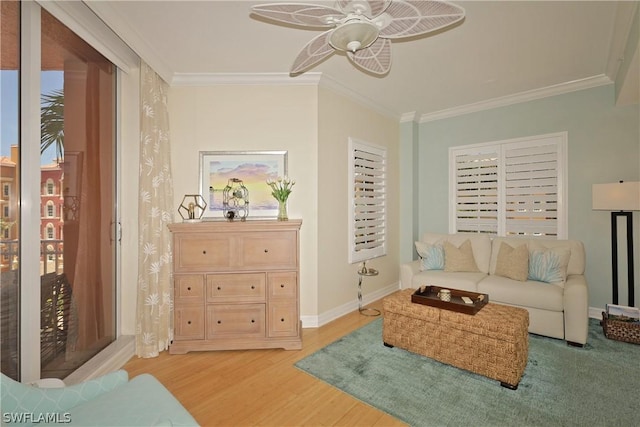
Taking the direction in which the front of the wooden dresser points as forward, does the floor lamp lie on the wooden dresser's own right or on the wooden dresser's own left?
on the wooden dresser's own left

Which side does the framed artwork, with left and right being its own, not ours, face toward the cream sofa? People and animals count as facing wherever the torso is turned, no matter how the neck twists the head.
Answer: left

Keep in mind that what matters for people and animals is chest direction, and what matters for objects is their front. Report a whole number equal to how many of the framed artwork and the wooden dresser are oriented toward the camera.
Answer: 2

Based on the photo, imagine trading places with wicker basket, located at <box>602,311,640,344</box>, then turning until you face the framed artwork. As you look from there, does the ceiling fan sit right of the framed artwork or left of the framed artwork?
left

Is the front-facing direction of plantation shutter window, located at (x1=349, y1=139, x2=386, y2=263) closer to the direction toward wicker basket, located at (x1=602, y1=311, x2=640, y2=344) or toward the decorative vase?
the wicker basket

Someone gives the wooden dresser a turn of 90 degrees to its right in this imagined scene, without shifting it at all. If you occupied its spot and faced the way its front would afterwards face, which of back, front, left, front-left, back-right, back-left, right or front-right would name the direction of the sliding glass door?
front

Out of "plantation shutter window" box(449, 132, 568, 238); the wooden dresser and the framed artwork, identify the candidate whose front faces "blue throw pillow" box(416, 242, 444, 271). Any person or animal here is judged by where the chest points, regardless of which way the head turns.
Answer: the plantation shutter window

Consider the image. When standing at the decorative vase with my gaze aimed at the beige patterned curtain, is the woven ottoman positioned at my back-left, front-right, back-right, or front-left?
back-left

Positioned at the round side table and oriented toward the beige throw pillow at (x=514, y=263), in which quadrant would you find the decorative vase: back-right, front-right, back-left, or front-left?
back-right

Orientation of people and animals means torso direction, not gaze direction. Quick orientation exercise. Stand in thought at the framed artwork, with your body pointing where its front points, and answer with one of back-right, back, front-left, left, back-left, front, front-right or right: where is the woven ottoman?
front-left

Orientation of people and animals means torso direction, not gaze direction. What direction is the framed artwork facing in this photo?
toward the camera

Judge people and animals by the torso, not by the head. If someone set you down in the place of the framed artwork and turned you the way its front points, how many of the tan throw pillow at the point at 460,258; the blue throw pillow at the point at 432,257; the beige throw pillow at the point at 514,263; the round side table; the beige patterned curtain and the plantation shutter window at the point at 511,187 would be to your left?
5

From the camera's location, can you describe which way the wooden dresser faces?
facing the viewer

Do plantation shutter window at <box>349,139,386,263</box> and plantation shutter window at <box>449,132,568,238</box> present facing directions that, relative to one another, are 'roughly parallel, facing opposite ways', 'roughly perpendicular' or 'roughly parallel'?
roughly perpendicular

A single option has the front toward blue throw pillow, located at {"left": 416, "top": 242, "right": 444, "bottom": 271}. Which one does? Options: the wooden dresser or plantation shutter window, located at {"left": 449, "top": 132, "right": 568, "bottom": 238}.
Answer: the plantation shutter window

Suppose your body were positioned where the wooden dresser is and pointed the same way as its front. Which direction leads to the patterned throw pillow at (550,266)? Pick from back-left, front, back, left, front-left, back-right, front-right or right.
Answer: left
